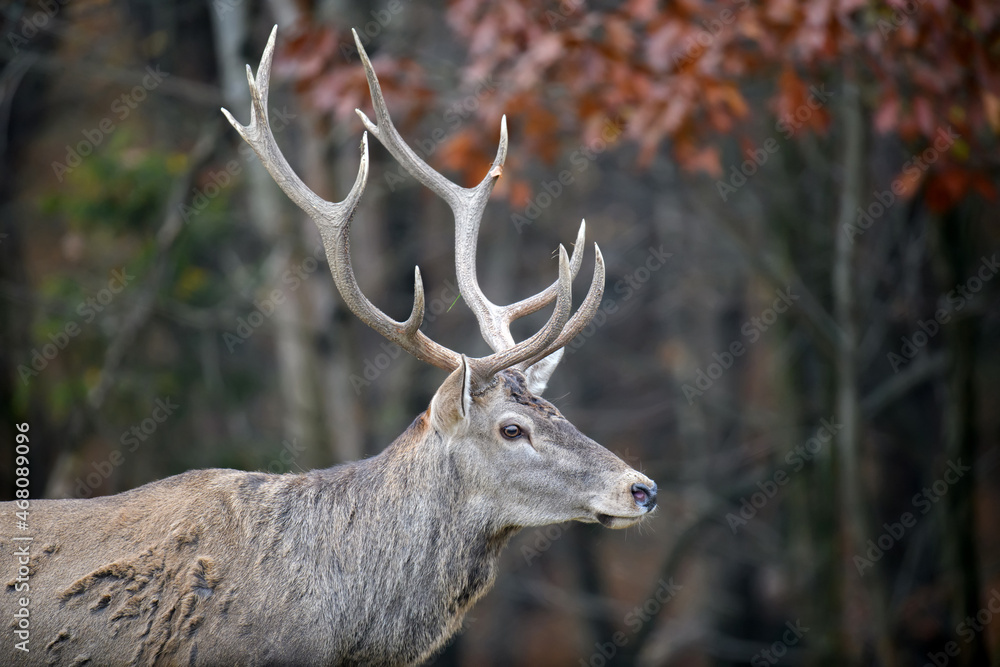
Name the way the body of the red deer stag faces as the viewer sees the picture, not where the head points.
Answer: to the viewer's right

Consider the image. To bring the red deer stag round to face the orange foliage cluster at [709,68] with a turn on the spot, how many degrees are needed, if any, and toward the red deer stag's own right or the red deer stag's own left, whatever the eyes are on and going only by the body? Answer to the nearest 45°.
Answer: approximately 45° to the red deer stag's own left
